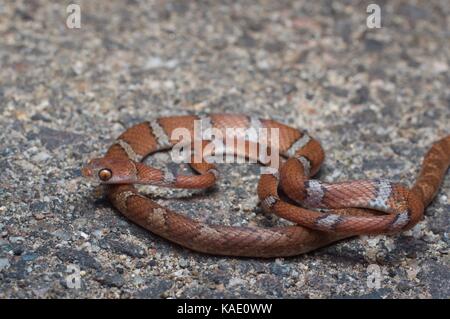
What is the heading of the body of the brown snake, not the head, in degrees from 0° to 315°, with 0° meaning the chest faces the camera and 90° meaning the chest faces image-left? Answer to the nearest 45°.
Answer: approximately 90°
